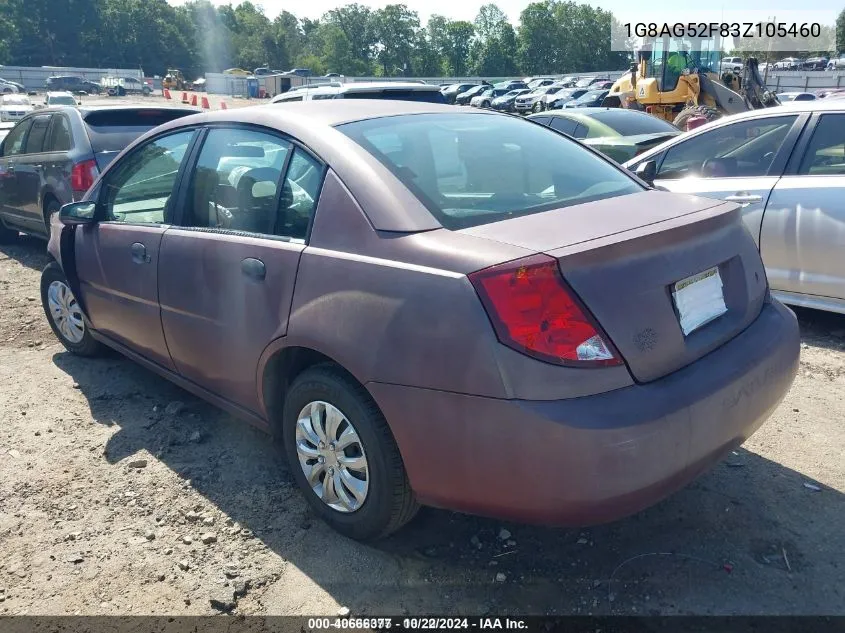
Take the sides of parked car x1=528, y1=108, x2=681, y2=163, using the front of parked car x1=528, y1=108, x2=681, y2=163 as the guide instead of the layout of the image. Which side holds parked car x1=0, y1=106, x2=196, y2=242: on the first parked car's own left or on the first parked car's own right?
on the first parked car's own left

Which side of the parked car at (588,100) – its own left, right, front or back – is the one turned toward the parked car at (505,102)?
right

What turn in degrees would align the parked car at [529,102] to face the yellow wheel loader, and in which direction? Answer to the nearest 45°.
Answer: approximately 45° to its left

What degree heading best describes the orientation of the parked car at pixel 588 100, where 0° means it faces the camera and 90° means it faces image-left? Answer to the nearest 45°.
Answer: approximately 45°

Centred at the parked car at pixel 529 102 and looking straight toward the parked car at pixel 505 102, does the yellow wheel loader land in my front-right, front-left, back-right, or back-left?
back-left

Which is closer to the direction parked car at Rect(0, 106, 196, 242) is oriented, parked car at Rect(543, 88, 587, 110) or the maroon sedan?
the parked car

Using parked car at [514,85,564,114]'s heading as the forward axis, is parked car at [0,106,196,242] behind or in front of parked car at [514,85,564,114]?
in front

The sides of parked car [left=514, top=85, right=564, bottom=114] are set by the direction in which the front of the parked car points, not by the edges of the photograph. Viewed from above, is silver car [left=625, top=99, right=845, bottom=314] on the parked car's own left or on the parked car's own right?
on the parked car's own left

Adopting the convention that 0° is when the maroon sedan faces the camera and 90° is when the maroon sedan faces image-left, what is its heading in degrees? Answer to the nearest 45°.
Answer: approximately 135°

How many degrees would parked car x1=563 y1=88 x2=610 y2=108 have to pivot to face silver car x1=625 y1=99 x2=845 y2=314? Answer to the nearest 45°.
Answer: approximately 45° to its left

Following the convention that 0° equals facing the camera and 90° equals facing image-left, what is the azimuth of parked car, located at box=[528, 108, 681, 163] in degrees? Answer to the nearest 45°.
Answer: approximately 135°
